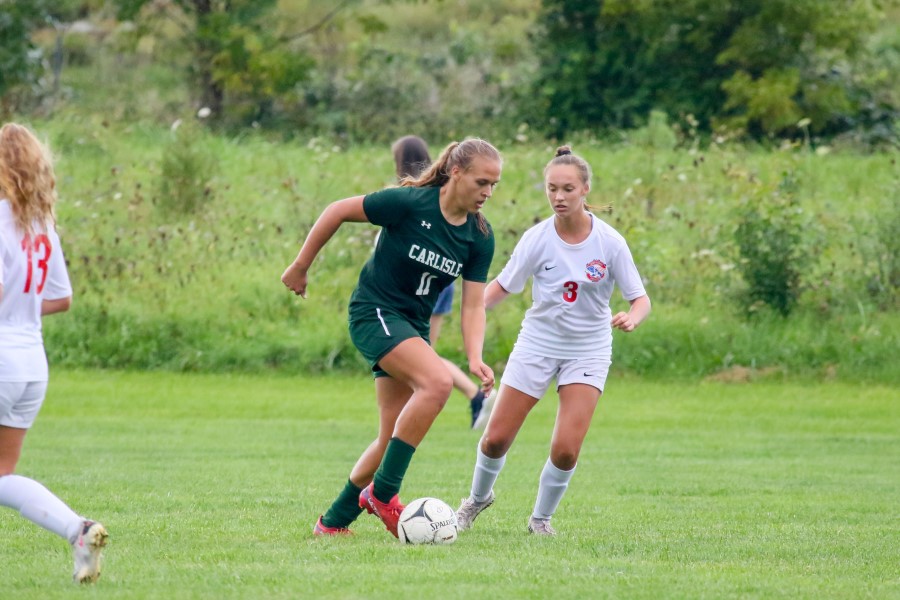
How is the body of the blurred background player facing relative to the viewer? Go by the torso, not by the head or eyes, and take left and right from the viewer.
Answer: facing away from the viewer and to the left of the viewer

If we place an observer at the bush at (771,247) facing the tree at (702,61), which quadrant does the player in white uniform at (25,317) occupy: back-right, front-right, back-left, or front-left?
back-left

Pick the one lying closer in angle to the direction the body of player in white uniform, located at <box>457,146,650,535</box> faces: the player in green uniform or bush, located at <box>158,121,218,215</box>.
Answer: the player in green uniform

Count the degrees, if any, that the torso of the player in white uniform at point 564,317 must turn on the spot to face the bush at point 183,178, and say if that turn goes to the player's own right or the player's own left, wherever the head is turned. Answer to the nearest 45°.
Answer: approximately 135° to the player's own right

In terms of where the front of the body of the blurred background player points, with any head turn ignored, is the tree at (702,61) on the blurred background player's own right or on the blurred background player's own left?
on the blurred background player's own right

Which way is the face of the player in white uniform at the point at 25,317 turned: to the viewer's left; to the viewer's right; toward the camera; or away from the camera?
away from the camera

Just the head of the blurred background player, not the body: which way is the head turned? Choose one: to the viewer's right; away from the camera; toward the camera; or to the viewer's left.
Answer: away from the camera

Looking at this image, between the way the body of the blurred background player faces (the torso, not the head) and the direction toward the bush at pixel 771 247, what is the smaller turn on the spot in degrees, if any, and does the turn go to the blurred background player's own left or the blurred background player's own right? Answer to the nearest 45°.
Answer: approximately 90° to the blurred background player's own right
